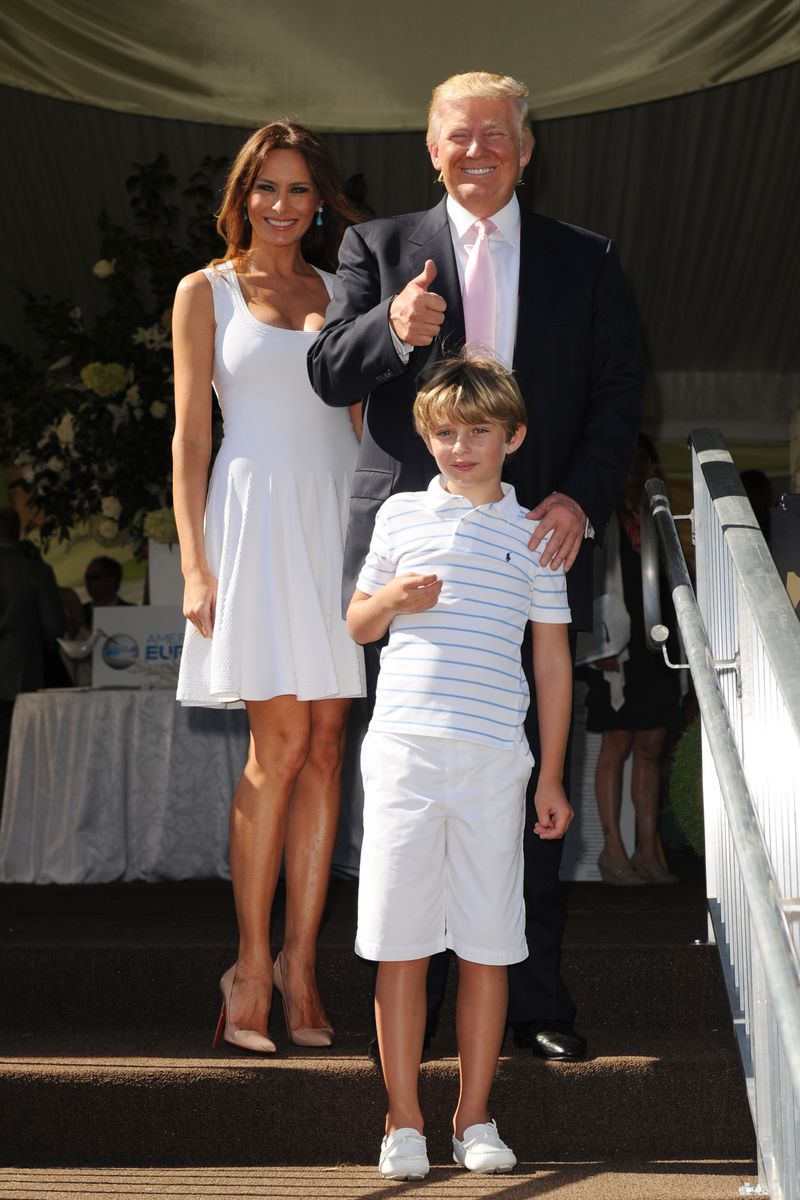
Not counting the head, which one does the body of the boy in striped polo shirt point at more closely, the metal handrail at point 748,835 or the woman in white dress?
the metal handrail

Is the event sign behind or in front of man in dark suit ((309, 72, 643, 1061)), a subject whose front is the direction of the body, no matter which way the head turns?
behind

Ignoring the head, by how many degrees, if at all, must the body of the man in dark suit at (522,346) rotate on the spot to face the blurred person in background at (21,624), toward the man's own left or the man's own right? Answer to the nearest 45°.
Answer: approximately 135° to the man's own right

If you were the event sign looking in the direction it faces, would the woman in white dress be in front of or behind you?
in front
